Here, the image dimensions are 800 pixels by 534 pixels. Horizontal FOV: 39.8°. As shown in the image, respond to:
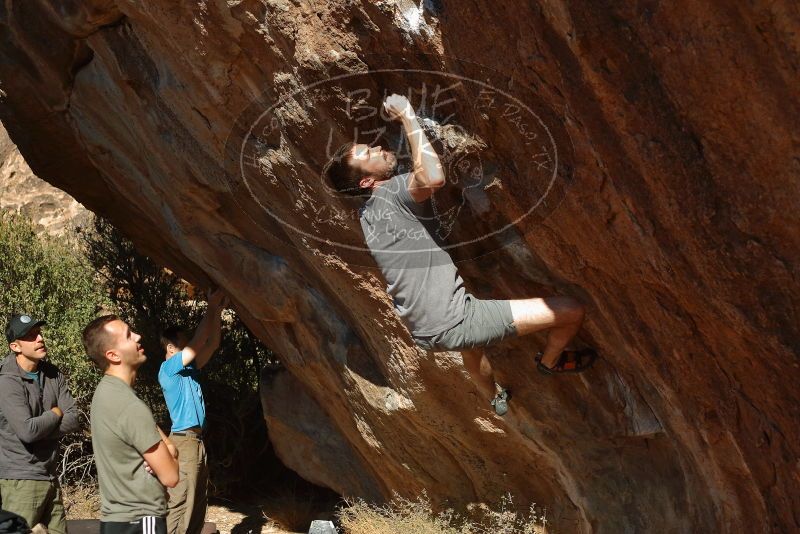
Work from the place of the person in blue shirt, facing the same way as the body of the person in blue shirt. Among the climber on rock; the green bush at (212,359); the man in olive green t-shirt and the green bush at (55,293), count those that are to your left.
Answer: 2

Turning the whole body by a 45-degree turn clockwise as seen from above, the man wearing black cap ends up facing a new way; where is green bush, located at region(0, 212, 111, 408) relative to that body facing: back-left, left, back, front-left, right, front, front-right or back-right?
back

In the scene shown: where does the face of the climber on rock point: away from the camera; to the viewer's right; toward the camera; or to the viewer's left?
to the viewer's right

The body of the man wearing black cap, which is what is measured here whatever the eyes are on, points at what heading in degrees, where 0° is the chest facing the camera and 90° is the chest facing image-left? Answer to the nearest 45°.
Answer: approximately 315°

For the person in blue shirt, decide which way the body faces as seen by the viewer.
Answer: to the viewer's right

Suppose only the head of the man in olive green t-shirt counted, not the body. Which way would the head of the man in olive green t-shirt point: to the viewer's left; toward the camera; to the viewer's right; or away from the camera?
to the viewer's right
